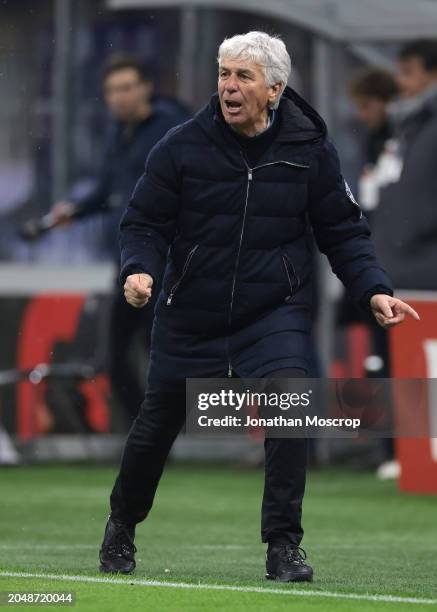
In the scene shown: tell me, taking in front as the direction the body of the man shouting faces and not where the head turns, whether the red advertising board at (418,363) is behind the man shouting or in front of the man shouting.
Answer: behind

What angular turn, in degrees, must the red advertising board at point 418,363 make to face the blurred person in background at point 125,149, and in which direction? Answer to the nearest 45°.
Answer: approximately 135° to its right

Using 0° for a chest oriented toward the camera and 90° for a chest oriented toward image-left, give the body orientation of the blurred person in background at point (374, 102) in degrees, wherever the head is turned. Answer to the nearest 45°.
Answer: approximately 45°

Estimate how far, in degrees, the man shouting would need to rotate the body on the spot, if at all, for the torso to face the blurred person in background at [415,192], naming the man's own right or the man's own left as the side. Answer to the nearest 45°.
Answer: approximately 180°

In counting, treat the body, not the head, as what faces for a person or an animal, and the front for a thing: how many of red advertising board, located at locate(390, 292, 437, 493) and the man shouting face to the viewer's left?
0

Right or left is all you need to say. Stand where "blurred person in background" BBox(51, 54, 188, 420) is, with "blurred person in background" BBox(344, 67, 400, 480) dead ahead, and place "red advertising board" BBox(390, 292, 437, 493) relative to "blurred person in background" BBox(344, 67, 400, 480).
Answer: right

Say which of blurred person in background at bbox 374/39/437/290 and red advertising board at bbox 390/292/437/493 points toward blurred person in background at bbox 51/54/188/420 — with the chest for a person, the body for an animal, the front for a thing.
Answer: blurred person in background at bbox 374/39/437/290

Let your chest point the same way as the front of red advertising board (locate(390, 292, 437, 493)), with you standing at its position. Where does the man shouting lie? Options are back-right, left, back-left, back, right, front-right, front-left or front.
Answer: front

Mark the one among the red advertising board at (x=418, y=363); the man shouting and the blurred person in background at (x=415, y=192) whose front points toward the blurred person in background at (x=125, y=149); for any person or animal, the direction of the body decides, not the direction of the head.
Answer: the blurred person in background at (x=415, y=192)

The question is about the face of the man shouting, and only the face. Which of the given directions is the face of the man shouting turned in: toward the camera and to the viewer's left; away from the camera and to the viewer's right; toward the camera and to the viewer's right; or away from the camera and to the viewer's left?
toward the camera and to the viewer's left

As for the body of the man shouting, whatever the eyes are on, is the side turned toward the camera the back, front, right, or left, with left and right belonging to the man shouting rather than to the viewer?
front

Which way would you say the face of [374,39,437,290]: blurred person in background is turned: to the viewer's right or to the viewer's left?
to the viewer's left

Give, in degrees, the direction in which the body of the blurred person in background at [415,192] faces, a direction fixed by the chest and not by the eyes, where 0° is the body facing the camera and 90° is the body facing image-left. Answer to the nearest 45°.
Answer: approximately 90°

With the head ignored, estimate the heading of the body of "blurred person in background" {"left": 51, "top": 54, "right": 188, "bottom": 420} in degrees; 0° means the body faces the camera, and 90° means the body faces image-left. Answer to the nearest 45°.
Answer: approximately 45°
